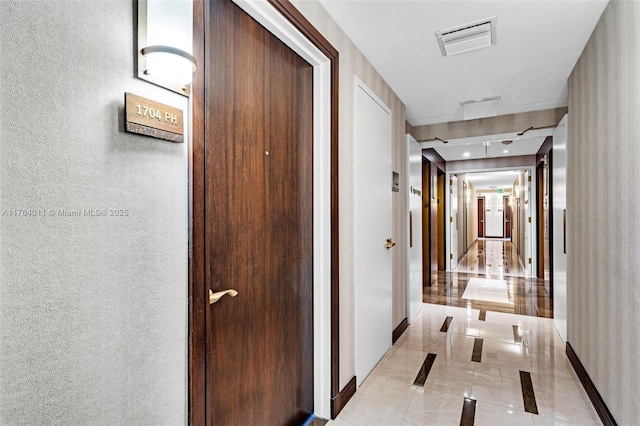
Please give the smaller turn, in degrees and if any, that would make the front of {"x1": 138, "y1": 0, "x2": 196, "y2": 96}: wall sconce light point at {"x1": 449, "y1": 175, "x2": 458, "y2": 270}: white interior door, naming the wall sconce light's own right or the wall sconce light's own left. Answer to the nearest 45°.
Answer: approximately 90° to the wall sconce light's own left

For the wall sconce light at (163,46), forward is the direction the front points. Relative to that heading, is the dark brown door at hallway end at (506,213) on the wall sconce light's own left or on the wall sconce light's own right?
on the wall sconce light's own left

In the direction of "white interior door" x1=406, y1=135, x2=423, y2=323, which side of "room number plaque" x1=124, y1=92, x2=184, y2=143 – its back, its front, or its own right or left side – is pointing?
left

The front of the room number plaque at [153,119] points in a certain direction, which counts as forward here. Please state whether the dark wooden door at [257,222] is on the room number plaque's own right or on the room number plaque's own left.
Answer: on the room number plaque's own left

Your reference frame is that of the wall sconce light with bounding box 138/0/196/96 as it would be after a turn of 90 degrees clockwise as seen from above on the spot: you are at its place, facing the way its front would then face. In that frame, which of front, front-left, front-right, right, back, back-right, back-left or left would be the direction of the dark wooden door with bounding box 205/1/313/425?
back

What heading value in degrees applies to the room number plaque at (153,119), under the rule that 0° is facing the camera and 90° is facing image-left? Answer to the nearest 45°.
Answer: approximately 315°

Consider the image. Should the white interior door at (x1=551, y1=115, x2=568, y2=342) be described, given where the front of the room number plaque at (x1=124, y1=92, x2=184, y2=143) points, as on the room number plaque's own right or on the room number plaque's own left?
on the room number plaque's own left

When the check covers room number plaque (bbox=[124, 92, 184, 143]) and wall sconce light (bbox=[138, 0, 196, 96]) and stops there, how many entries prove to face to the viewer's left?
0

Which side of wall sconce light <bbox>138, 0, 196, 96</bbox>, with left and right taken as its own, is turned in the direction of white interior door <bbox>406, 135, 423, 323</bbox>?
left

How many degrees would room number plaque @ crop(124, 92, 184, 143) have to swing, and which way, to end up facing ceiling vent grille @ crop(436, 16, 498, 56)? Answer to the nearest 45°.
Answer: approximately 45° to its left
